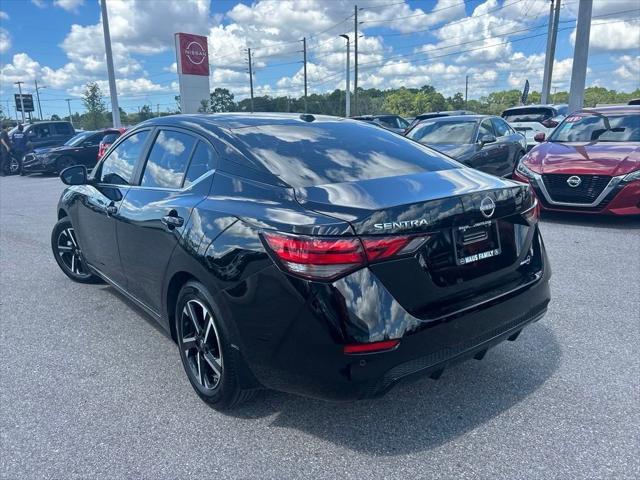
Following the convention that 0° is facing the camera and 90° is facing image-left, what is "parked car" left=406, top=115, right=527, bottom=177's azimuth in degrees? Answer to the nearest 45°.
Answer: approximately 45°

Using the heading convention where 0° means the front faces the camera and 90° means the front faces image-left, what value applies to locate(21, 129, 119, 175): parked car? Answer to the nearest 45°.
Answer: approximately 45°

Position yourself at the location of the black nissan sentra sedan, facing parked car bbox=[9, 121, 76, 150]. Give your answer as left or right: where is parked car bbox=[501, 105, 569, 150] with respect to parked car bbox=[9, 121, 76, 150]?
right

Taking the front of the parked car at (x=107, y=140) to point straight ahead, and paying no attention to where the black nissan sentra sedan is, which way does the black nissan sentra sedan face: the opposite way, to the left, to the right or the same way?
to the right

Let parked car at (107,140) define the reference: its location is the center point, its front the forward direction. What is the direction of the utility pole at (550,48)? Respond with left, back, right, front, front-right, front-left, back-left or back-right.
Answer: back-left

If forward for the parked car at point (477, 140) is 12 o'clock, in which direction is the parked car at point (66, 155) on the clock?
the parked car at point (66, 155) is roughly at 2 o'clock from the parked car at point (477, 140).

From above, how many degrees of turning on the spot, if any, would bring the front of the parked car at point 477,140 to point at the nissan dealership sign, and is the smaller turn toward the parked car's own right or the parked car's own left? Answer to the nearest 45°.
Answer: approximately 90° to the parked car's own right

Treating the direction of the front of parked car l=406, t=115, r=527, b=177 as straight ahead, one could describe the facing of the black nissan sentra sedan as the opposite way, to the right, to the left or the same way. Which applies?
to the right

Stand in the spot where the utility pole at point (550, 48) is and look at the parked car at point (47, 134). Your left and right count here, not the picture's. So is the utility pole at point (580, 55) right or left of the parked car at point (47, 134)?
left

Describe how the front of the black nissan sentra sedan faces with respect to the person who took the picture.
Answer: facing away from the viewer and to the left of the viewer
